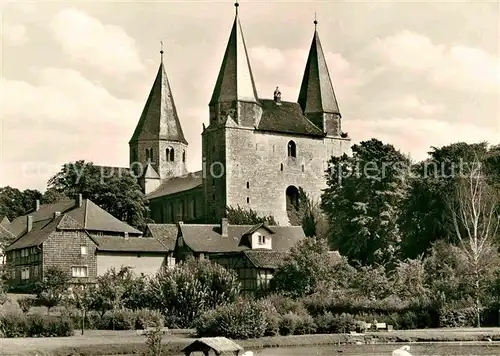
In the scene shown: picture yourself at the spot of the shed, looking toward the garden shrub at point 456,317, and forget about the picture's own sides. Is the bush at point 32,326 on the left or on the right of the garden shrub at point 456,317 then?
left

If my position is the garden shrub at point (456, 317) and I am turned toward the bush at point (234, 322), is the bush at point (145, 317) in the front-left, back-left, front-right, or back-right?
front-right

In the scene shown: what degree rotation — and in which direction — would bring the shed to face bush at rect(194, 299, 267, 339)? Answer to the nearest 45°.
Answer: approximately 135° to its right

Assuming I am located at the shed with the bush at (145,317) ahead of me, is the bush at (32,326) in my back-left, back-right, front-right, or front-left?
front-left

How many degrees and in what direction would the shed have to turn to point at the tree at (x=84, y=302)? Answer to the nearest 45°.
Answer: approximately 135° to its right

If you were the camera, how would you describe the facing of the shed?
facing the viewer and to the left of the viewer

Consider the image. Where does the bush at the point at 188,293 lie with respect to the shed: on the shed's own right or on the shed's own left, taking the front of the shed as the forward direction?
on the shed's own right

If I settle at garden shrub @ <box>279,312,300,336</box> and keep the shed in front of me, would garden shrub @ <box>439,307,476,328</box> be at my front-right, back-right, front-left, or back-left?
back-left

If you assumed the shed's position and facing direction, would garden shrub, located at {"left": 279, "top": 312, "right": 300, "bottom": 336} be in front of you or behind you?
behind

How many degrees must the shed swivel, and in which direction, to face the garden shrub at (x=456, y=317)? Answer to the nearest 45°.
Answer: approximately 180°

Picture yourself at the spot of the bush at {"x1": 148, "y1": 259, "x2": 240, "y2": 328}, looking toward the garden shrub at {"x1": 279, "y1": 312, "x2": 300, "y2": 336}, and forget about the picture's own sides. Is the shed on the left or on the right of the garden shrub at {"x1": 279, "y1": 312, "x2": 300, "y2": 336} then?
right

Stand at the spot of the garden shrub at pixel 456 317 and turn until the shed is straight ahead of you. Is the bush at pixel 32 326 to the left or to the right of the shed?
right

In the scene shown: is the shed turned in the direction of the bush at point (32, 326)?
no

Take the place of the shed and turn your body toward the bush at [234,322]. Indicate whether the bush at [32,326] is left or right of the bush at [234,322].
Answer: left

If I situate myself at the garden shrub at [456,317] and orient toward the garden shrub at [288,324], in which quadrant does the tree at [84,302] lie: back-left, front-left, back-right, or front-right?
front-right
